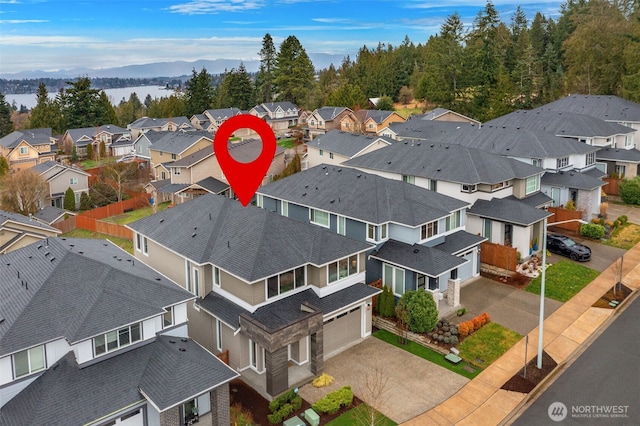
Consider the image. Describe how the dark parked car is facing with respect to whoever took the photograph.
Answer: facing the viewer and to the right of the viewer

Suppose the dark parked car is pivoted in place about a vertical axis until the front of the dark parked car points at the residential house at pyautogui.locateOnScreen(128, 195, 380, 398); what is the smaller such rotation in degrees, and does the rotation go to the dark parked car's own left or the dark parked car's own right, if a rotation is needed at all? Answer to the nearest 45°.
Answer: approximately 90° to the dark parked car's own right

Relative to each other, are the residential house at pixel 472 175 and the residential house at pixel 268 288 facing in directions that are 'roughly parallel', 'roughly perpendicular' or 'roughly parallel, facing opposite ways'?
roughly parallel

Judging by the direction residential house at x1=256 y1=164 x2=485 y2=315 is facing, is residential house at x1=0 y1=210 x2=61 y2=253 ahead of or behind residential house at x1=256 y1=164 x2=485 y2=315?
behind

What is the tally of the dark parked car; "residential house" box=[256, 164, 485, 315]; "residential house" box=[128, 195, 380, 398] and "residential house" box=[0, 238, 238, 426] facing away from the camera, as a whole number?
0

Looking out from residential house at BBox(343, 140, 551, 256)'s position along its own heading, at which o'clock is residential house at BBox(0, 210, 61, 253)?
residential house at BBox(0, 210, 61, 253) is roughly at 4 o'clock from residential house at BBox(343, 140, 551, 256).

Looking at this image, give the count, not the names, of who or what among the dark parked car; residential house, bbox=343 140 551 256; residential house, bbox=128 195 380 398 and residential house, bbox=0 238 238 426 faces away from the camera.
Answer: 0

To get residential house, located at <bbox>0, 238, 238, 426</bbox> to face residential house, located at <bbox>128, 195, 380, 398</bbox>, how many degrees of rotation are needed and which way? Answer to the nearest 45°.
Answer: approximately 90° to its left

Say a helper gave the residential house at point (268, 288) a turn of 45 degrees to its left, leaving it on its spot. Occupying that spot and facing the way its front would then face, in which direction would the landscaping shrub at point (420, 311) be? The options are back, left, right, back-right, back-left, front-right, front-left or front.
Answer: front

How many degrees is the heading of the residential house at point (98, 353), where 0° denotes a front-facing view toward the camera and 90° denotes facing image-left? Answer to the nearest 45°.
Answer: approximately 315°

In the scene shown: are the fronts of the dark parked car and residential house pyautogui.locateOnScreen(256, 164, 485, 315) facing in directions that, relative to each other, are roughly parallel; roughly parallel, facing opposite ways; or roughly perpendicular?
roughly parallel
